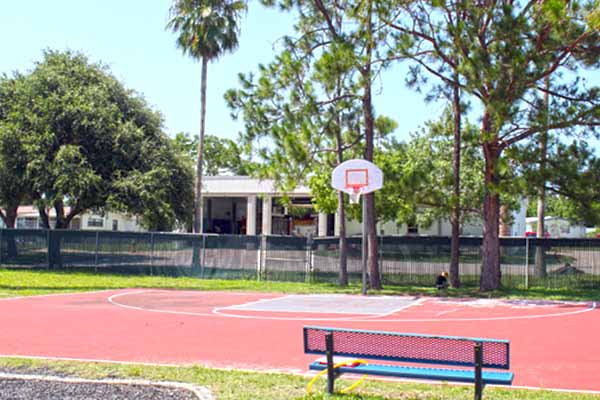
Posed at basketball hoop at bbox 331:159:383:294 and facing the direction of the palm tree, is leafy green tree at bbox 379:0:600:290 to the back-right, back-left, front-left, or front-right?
back-right

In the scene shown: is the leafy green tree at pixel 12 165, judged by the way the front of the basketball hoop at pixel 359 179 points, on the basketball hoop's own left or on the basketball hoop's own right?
on the basketball hoop's own right

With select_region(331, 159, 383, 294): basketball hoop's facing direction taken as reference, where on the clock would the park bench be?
The park bench is roughly at 12 o'clock from the basketball hoop.

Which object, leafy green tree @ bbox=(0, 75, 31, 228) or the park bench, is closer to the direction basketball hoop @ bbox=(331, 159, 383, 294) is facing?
the park bench

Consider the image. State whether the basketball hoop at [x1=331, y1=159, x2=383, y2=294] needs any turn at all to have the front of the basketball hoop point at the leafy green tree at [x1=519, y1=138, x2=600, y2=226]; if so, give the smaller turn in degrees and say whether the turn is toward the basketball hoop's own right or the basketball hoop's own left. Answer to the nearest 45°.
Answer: approximately 90° to the basketball hoop's own left

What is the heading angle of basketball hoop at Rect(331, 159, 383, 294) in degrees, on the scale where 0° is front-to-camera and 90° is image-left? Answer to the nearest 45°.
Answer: approximately 0°

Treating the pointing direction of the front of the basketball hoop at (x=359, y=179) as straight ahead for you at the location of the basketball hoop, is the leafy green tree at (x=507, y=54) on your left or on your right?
on your left
